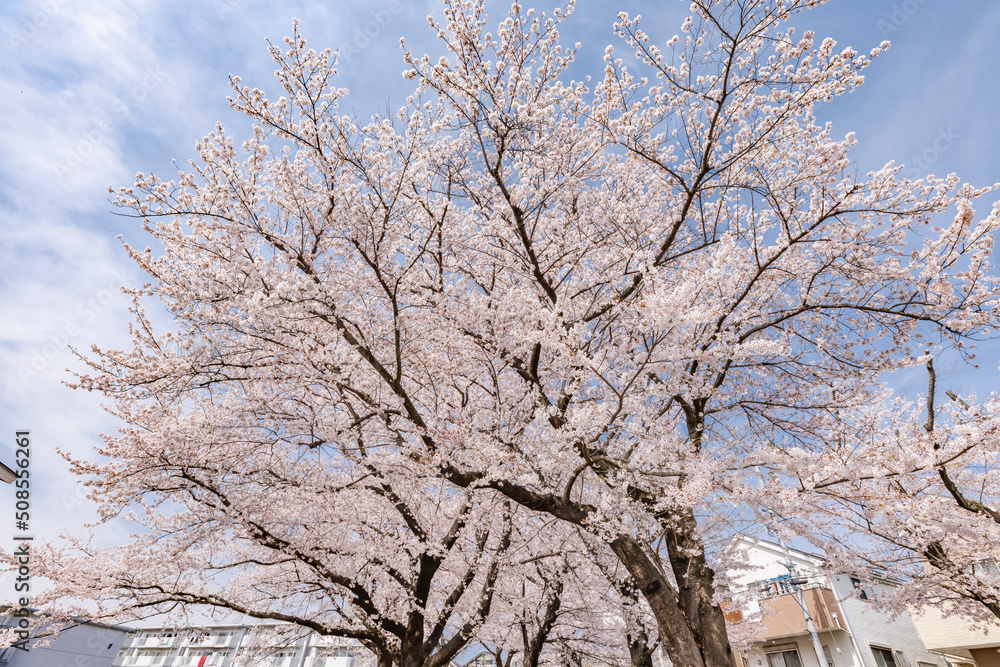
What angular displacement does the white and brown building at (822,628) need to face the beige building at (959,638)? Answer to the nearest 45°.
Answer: approximately 90° to its left

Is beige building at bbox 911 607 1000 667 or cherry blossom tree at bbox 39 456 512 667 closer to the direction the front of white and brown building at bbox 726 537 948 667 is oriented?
the cherry blossom tree

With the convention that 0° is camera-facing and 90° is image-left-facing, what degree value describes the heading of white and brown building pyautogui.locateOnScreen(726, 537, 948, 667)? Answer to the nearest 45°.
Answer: approximately 45°
